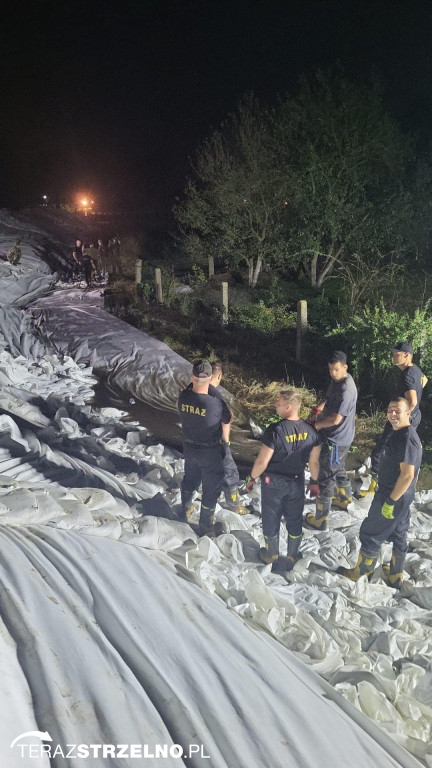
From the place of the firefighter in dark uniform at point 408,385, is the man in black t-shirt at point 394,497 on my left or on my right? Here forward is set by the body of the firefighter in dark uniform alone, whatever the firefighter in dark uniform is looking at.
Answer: on my left

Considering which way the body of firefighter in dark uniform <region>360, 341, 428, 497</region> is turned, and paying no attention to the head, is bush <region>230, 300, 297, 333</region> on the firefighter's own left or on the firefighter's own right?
on the firefighter's own right

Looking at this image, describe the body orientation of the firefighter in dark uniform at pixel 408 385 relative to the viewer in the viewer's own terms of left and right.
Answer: facing to the left of the viewer

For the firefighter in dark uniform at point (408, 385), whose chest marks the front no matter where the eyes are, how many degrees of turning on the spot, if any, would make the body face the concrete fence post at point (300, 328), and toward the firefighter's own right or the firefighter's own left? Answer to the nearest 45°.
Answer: approximately 90° to the firefighter's own right

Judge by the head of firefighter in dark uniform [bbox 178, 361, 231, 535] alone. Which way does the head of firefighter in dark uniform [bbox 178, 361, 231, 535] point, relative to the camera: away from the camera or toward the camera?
away from the camera
